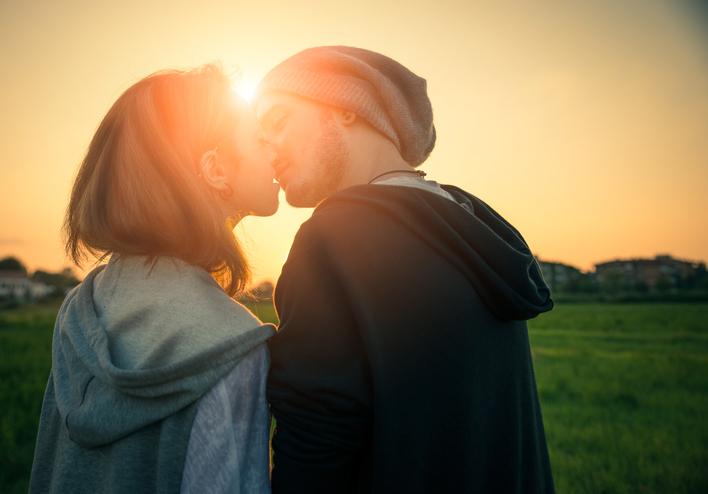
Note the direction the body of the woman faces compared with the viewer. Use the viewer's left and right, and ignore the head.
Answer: facing away from the viewer and to the right of the viewer

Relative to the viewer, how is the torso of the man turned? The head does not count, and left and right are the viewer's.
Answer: facing away from the viewer and to the left of the viewer
